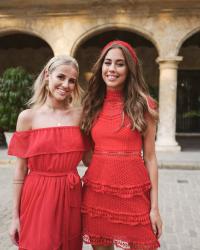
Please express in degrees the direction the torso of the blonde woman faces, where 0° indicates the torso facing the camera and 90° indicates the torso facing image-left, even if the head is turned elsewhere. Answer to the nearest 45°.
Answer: approximately 315°

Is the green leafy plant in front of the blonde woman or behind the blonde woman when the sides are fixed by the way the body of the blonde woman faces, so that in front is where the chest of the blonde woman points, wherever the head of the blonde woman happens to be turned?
behind
